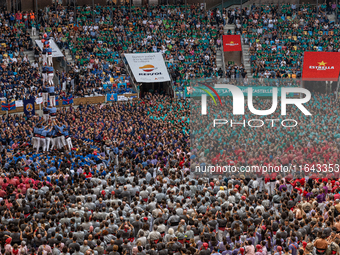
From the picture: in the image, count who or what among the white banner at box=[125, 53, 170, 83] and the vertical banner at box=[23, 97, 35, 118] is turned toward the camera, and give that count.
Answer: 2

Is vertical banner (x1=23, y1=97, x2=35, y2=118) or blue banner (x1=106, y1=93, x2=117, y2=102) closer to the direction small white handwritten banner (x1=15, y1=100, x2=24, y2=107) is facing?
the vertical banner

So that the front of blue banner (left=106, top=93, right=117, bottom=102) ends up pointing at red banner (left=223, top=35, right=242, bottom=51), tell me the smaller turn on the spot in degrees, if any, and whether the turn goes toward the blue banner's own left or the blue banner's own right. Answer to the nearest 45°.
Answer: approximately 135° to the blue banner's own left

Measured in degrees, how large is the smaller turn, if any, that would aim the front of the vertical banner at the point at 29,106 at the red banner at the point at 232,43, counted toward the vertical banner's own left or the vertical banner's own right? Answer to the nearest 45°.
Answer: approximately 135° to the vertical banner's own left

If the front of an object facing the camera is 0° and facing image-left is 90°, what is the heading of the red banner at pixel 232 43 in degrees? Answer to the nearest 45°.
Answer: approximately 0°

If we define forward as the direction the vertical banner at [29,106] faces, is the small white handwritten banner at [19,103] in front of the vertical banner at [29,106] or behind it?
behind

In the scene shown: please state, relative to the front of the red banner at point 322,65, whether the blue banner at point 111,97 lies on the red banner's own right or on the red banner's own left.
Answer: on the red banner's own right

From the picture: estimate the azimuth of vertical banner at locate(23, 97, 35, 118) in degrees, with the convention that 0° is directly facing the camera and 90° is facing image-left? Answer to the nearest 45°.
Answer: approximately 0°
